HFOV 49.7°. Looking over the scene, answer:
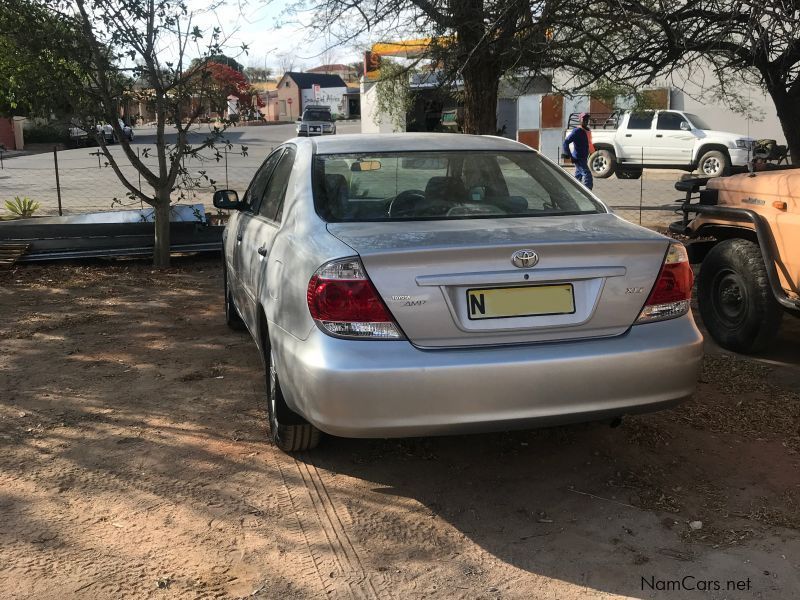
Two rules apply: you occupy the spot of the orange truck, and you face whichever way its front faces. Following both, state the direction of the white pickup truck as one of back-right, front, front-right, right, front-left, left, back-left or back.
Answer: front-right

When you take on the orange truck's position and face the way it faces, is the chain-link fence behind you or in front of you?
in front

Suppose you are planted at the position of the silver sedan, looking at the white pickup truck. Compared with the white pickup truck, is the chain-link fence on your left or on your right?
left

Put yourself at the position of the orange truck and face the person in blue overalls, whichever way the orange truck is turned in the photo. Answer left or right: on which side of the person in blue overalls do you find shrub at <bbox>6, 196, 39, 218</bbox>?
left

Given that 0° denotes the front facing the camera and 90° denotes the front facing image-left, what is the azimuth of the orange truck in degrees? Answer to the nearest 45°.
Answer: approximately 135°

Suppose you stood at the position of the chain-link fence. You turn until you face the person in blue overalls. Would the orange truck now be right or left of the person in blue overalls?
right

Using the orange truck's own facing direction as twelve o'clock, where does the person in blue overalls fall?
The person in blue overalls is roughly at 1 o'clock from the orange truck.
